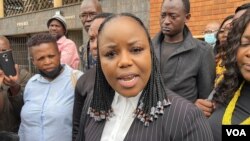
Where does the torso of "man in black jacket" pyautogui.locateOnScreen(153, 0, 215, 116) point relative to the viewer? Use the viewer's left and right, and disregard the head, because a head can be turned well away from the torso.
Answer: facing the viewer and to the left of the viewer

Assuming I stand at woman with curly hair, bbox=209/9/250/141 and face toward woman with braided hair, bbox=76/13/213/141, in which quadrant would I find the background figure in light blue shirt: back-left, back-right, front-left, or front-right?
front-right

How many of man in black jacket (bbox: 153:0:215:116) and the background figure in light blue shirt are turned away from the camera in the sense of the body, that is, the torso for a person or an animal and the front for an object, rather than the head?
0

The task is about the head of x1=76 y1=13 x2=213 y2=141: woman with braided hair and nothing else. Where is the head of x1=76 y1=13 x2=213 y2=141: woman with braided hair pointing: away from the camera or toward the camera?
toward the camera

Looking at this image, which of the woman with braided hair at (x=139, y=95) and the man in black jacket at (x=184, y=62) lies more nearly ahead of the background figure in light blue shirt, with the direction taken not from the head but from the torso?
the woman with braided hair

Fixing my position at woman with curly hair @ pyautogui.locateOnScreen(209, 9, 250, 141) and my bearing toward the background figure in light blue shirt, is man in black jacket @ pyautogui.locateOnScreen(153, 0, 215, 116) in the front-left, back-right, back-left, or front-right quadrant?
front-right

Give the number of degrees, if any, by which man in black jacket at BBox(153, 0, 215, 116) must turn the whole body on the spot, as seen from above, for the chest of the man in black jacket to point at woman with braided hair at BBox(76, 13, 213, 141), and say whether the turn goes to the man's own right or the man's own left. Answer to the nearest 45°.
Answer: approximately 45° to the man's own left

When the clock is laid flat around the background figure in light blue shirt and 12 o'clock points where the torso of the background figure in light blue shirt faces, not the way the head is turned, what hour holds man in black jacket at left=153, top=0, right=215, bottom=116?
The man in black jacket is roughly at 9 o'clock from the background figure in light blue shirt.

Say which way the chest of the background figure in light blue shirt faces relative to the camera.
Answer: toward the camera

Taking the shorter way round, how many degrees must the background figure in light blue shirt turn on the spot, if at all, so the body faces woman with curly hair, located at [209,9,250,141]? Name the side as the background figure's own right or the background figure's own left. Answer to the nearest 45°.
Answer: approximately 45° to the background figure's own left

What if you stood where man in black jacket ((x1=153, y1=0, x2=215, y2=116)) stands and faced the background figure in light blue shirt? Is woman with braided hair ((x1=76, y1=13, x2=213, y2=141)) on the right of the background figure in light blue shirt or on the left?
left

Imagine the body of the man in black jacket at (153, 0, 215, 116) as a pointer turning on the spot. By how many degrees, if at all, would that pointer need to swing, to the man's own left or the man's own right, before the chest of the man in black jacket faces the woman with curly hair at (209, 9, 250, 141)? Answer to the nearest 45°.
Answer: approximately 45° to the man's own left

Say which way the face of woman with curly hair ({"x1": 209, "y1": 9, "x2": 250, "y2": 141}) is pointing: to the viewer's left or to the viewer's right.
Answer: to the viewer's left
